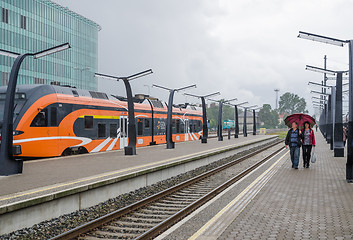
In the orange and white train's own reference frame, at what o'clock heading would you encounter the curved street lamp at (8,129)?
The curved street lamp is roughly at 11 o'clock from the orange and white train.

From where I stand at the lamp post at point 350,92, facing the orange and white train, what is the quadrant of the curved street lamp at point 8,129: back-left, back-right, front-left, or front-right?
front-left

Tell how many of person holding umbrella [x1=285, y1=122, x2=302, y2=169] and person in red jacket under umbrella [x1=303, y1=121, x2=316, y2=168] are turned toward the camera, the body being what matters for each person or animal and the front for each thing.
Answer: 2

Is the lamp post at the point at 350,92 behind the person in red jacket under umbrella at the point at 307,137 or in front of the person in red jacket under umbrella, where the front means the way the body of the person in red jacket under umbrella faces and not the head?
in front

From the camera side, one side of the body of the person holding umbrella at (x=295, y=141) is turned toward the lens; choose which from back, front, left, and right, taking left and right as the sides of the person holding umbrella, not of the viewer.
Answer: front

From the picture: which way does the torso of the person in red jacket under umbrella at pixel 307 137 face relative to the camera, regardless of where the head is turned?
toward the camera
